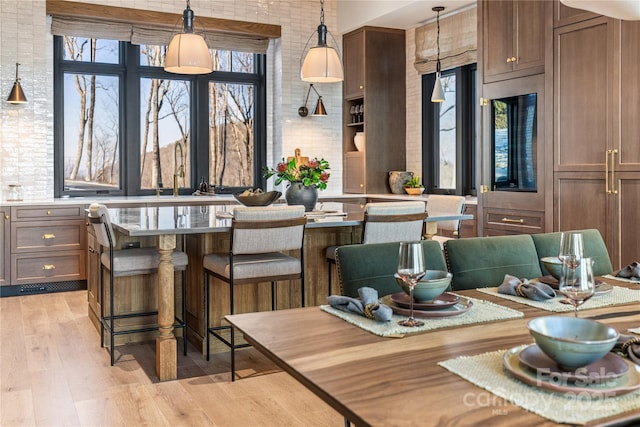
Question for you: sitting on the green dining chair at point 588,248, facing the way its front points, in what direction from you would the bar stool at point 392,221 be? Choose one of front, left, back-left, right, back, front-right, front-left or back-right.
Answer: back

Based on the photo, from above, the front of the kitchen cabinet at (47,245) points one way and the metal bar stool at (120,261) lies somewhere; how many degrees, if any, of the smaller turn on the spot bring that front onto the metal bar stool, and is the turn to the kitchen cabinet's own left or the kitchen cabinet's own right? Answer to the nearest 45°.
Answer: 0° — it already faces it

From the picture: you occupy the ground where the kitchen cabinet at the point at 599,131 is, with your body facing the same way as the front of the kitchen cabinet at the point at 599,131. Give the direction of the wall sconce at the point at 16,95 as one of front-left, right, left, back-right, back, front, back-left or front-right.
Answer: front-right

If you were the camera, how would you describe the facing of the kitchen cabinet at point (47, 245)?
facing the viewer

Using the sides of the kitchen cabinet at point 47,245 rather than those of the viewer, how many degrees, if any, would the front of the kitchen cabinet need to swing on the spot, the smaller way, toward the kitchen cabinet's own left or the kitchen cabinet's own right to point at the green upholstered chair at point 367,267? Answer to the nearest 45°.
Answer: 0° — it already faces it

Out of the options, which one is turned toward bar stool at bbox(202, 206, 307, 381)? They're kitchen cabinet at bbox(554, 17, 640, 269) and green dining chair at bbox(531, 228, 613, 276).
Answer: the kitchen cabinet

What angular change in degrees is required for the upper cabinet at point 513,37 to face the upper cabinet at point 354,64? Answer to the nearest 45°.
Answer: approximately 90° to its right

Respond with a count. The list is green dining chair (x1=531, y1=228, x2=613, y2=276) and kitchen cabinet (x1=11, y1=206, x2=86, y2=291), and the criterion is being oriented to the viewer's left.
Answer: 0

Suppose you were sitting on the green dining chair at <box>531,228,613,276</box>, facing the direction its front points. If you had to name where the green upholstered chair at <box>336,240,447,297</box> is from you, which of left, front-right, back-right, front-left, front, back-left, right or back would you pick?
right

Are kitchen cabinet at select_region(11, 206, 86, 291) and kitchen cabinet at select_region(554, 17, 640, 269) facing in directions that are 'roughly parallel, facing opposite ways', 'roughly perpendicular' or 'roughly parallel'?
roughly perpendicular

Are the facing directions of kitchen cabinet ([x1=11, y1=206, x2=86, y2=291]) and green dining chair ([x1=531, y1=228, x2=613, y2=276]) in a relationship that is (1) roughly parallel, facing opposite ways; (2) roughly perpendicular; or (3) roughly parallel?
roughly parallel

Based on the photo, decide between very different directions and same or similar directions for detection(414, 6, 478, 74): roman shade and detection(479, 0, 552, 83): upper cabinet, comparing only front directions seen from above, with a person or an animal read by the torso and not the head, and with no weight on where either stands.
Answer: same or similar directions

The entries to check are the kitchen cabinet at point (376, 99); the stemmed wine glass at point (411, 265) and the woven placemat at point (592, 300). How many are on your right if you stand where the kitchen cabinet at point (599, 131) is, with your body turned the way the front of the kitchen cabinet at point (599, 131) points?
1

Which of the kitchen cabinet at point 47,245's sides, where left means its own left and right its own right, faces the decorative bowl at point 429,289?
front

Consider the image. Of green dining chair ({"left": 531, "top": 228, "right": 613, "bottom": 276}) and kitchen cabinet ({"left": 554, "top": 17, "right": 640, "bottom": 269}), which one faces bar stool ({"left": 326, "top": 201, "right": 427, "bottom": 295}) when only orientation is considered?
the kitchen cabinet

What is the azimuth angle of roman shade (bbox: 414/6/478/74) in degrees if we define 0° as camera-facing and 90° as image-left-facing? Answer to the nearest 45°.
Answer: approximately 45°

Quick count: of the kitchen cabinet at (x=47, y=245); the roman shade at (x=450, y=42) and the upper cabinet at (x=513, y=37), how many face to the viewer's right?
0

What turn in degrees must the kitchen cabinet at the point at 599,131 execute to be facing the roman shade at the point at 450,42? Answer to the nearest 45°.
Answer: approximately 90° to its right
